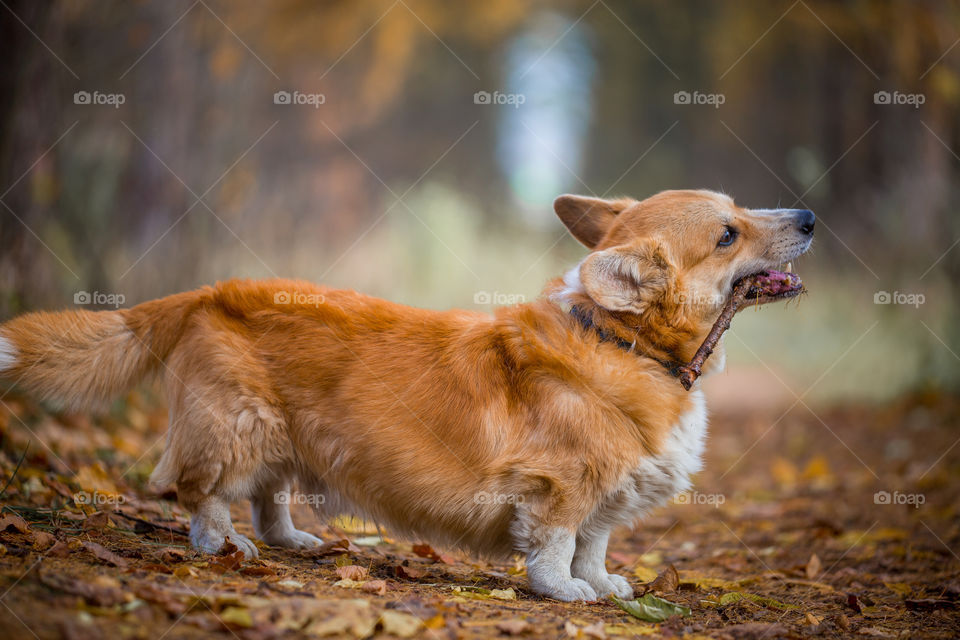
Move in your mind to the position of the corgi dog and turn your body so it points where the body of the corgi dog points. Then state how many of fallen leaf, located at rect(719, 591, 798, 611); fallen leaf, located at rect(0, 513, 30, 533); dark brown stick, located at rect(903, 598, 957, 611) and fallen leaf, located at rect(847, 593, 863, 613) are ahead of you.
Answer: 3

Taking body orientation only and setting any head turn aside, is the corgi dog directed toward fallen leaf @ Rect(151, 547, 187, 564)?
no

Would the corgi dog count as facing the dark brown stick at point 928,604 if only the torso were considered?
yes

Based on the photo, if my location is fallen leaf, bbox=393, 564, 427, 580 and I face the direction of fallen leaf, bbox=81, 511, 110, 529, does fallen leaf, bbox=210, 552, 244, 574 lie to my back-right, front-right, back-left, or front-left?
front-left

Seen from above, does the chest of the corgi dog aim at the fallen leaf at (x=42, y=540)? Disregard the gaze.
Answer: no

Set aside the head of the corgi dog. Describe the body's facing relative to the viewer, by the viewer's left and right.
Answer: facing to the right of the viewer

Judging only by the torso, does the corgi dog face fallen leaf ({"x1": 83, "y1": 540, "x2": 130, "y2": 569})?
no

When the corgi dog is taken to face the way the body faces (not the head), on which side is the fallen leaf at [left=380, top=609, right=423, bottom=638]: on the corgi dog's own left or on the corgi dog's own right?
on the corgi dog's own right

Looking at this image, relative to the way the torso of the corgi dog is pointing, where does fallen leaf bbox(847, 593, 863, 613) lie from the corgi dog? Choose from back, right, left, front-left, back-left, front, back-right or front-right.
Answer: front

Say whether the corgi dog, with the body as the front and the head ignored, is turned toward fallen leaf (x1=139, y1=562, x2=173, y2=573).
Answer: no

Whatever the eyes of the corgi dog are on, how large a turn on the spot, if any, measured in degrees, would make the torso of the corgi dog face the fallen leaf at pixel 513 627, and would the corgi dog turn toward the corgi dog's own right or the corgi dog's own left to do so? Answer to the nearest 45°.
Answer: approximately 90° to the corgi dog's own right

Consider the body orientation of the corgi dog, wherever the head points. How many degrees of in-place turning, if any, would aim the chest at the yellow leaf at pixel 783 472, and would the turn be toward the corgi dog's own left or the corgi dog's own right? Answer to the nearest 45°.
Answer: approximately 45° to the corgi dog's own left

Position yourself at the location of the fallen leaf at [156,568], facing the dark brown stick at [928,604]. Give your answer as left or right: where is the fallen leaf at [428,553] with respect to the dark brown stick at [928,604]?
left

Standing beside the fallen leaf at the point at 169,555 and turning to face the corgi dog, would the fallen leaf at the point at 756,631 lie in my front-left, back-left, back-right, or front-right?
front-right
